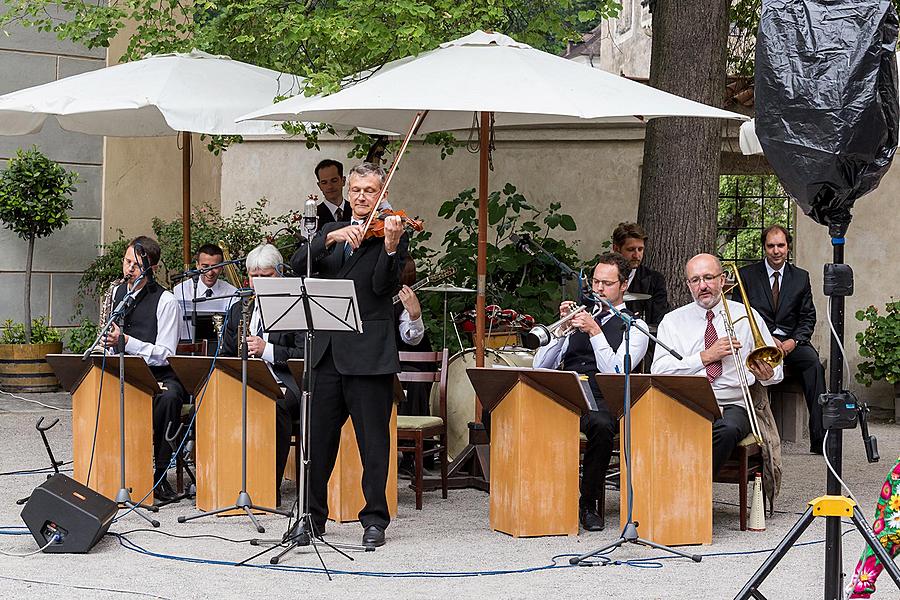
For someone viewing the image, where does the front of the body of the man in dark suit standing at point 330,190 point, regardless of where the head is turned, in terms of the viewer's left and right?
facing the viewer

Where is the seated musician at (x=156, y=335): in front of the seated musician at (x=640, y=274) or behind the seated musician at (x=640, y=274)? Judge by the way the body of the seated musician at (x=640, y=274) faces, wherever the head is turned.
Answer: in front

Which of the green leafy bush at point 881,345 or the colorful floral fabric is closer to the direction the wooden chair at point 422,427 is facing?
the colorful floral fabric

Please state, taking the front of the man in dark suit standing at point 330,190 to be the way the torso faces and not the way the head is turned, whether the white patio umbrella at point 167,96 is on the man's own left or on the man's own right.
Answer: on the man's own right

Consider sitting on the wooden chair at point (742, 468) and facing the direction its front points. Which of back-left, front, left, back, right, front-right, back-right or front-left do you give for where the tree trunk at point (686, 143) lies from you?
back-right

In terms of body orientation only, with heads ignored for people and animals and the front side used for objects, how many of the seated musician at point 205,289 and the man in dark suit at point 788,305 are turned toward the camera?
2

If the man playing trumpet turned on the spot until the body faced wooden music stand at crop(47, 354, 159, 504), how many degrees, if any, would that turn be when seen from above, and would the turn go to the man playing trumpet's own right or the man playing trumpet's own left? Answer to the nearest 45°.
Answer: approximately 45° to the man playing trumpet's own right

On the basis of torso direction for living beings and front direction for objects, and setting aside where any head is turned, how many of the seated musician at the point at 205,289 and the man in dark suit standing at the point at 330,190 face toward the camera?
2

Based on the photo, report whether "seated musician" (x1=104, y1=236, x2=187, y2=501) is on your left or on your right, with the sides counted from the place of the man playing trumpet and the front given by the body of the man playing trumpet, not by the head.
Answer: on your right

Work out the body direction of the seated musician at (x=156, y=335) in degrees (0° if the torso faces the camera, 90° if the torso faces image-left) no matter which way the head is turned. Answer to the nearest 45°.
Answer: approximately 45°

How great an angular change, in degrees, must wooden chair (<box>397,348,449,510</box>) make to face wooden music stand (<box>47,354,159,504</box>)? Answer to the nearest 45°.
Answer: approximately 45° to its right

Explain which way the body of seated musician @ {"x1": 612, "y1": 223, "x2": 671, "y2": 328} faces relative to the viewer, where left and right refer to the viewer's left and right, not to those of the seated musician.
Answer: facing the viewer and to the left of the viewer

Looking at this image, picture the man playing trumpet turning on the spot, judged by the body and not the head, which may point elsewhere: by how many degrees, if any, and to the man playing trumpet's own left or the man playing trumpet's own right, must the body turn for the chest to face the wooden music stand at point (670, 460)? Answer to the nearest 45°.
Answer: approximately 90° to the man playing trumpet's own left

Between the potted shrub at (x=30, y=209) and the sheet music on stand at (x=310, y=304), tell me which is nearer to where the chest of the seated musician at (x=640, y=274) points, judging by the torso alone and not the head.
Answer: the sheet music on stand

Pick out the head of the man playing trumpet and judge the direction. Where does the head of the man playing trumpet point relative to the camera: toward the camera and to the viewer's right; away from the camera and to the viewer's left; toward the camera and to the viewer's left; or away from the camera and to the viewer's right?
toward the camera and to the viewer's left
